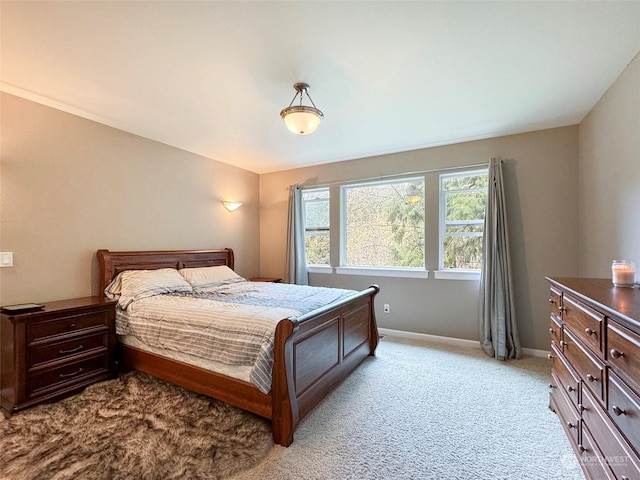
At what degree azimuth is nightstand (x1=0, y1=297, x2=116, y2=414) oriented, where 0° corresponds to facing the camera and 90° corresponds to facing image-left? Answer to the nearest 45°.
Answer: approximately 315°

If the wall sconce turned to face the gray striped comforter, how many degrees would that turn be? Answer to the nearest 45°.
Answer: approximately 45° to its right

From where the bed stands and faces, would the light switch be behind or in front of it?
behind

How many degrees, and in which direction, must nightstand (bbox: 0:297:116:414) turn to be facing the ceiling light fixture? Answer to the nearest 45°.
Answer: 0° — it already faces it

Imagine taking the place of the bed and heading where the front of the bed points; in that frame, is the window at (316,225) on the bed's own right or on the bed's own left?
on the bed's own left

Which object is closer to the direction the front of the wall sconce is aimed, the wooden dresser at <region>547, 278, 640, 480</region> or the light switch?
the wooden dresser

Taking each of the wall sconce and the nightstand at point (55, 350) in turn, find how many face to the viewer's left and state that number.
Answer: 0

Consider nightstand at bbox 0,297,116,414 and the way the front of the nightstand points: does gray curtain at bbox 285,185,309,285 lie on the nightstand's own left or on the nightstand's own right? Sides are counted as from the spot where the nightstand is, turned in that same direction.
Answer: on the nightstand's own left

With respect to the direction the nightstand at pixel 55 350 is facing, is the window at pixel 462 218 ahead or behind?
ahead

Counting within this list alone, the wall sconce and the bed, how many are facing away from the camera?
0

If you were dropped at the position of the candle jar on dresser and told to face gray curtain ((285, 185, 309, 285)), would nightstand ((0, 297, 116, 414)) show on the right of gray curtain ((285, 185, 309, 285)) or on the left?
left

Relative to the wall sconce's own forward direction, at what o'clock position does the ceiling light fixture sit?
The ceiling light fixture is roughly at 1 o'clock from the wall sconce.
